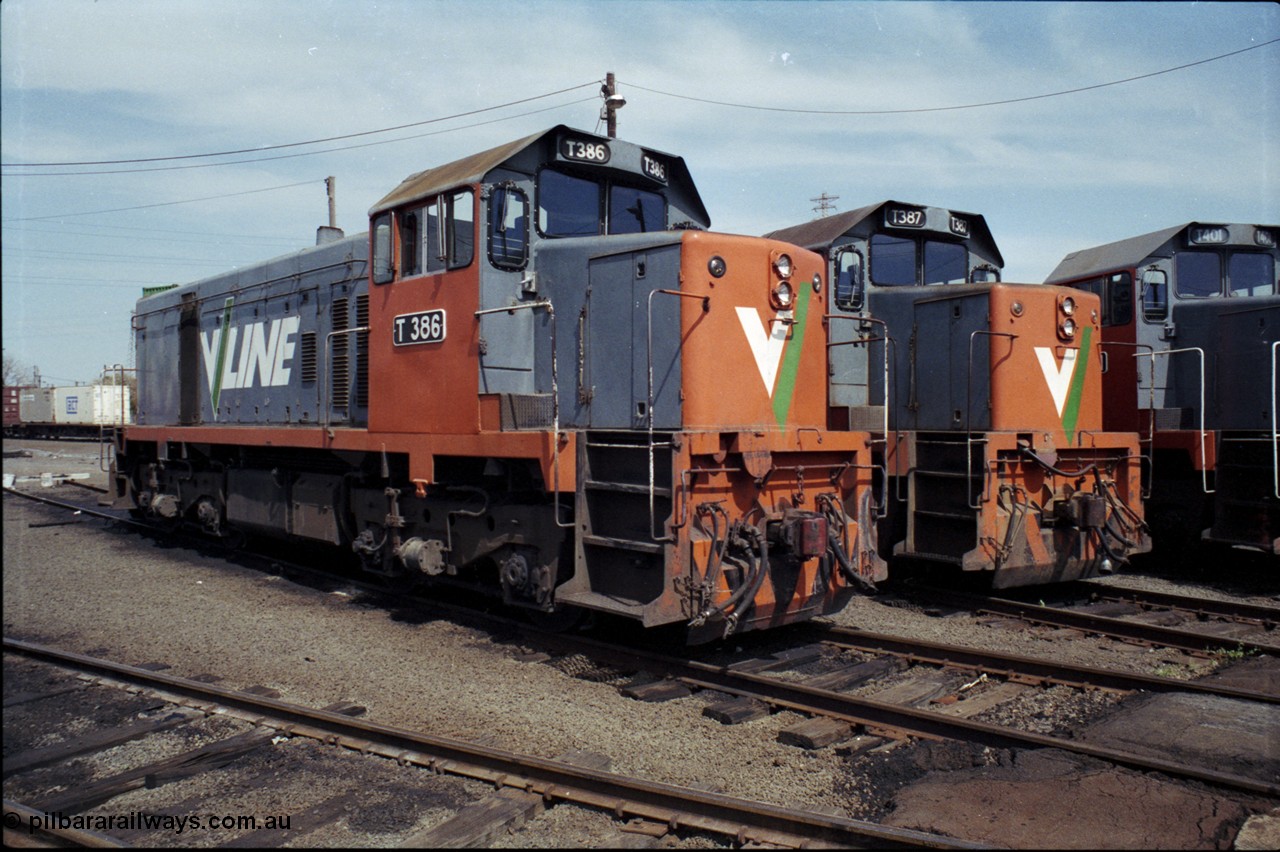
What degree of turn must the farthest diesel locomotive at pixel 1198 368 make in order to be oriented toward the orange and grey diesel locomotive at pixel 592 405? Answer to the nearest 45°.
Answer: approximately 90° to its right

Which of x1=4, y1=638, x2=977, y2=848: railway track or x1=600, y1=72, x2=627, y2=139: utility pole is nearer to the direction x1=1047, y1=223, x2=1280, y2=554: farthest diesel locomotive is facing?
the railway track

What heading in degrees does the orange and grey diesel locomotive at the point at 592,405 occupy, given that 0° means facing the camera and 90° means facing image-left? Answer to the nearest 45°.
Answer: approximately 315°

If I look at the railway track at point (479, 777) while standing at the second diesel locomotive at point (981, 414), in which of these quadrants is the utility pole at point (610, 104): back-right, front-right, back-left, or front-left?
back-right

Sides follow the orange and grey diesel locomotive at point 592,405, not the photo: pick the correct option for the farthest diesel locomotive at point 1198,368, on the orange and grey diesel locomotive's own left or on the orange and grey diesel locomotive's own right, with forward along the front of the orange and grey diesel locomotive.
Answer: on the orange and grey diesel locomotive's own left

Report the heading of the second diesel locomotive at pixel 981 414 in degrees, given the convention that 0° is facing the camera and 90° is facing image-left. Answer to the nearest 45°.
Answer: approximately 315°

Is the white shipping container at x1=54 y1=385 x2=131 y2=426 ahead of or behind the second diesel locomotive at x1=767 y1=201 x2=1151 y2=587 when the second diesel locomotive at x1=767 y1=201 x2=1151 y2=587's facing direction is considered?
behind

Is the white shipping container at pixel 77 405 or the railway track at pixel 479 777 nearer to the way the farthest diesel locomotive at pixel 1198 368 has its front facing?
the railway track

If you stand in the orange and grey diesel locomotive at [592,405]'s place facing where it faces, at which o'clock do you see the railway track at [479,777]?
The railway track is roughly at 2 o'clock from the orange and grey diesel locomotive.
